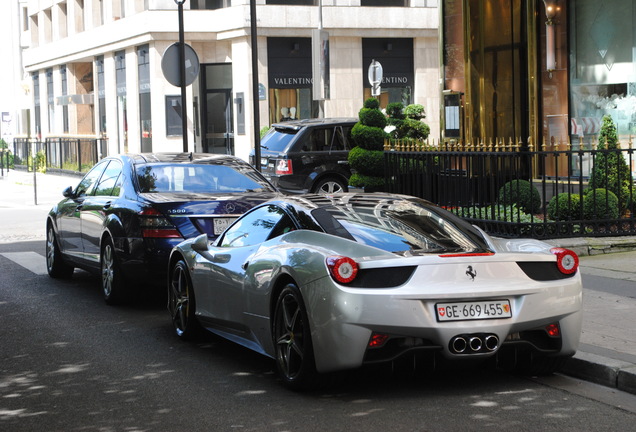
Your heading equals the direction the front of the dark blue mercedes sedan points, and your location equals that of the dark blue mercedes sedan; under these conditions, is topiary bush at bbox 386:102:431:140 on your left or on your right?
on your right

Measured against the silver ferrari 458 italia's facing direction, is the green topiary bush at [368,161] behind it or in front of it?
in front

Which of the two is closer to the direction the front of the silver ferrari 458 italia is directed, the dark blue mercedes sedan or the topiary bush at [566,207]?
the dark blue mercedes sedan

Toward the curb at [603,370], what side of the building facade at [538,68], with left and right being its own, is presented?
front

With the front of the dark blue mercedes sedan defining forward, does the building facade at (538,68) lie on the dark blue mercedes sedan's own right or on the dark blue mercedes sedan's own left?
on the dark blue mercedes sedan's own right

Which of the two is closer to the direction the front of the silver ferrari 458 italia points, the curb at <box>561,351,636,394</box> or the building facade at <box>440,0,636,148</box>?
the building facade

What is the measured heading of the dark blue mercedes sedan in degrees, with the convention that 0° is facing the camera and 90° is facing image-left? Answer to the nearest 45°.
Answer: approximately 135°

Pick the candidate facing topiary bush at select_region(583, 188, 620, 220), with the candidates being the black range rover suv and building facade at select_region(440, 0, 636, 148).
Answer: the building facade

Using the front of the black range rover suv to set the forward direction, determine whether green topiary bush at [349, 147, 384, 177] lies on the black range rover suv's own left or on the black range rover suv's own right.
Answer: on the black range rover suv's own right

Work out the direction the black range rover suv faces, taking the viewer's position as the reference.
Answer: facing away from the viewer and to the right of the viewer
